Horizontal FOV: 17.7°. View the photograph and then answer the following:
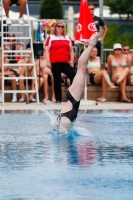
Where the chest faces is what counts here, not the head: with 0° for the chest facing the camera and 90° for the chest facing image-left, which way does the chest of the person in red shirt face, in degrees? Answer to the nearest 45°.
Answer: approximately 0°

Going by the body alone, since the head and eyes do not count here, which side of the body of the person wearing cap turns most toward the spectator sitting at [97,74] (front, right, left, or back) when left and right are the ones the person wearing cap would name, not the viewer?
right

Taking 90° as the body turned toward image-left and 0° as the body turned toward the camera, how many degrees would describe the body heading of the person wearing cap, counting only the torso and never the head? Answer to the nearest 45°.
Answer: approximately 0°

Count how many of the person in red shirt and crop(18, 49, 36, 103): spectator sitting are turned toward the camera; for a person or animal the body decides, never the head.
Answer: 2
